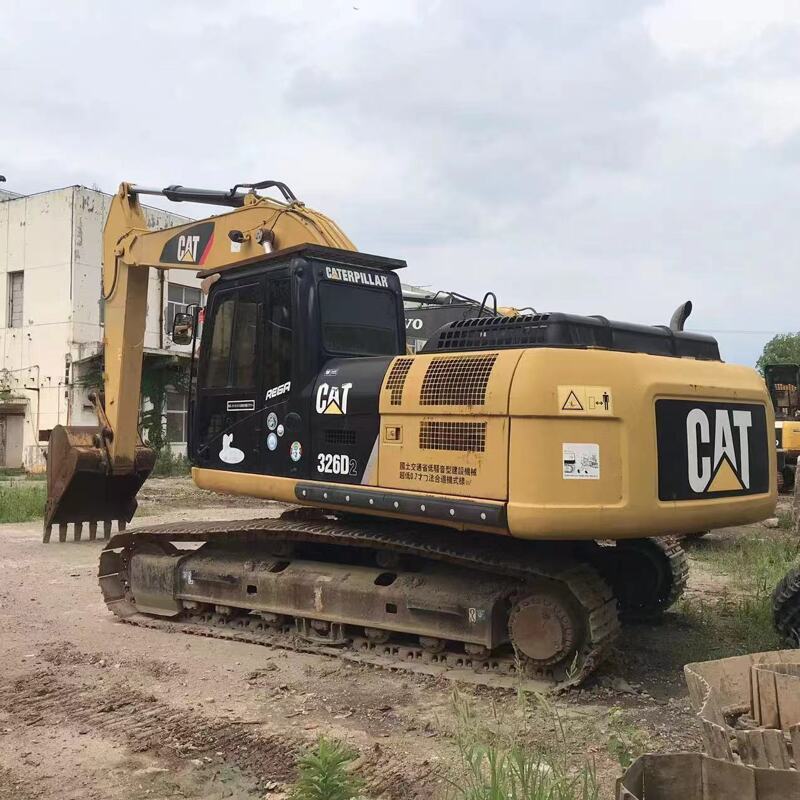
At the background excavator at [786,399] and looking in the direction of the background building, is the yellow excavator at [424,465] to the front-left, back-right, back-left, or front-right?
front-left

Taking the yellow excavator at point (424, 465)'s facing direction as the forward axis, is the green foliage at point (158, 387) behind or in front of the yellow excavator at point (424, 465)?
in front

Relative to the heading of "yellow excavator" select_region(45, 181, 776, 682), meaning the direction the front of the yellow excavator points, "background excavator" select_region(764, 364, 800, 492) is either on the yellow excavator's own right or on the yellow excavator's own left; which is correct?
on the yellow excavator's own right

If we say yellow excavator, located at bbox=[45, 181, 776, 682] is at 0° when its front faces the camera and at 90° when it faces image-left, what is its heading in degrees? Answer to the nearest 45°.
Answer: approximately 135°

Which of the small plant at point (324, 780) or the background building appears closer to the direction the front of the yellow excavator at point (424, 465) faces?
the background building

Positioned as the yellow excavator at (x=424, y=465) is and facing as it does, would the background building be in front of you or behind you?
in front

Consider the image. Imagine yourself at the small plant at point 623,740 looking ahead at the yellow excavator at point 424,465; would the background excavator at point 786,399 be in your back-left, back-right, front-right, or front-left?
front-right
